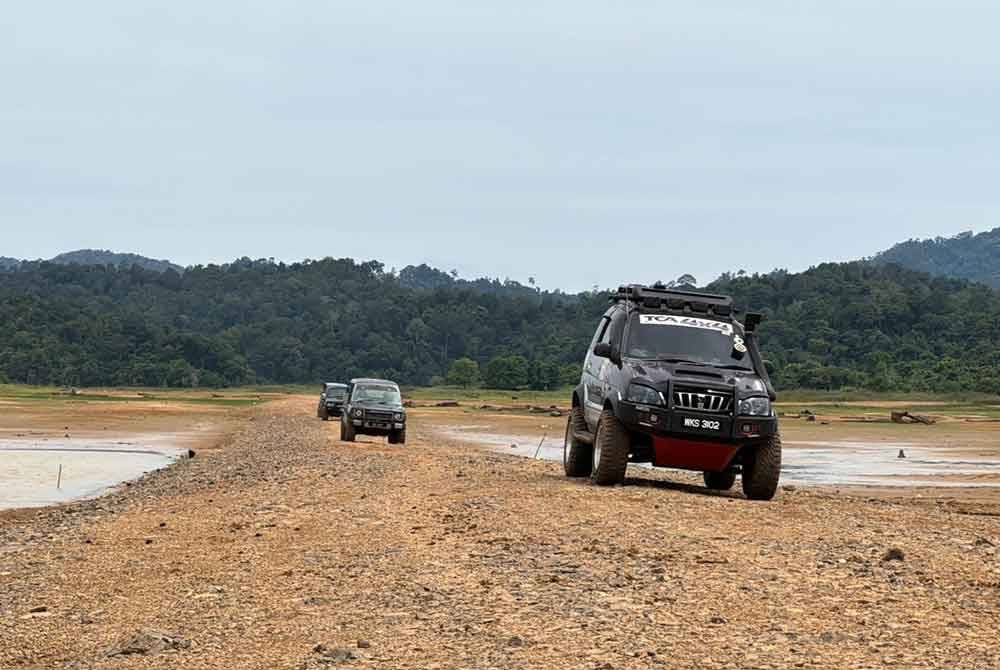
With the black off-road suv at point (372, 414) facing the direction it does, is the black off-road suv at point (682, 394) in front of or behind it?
in front

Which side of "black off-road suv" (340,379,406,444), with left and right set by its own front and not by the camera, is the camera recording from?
front
